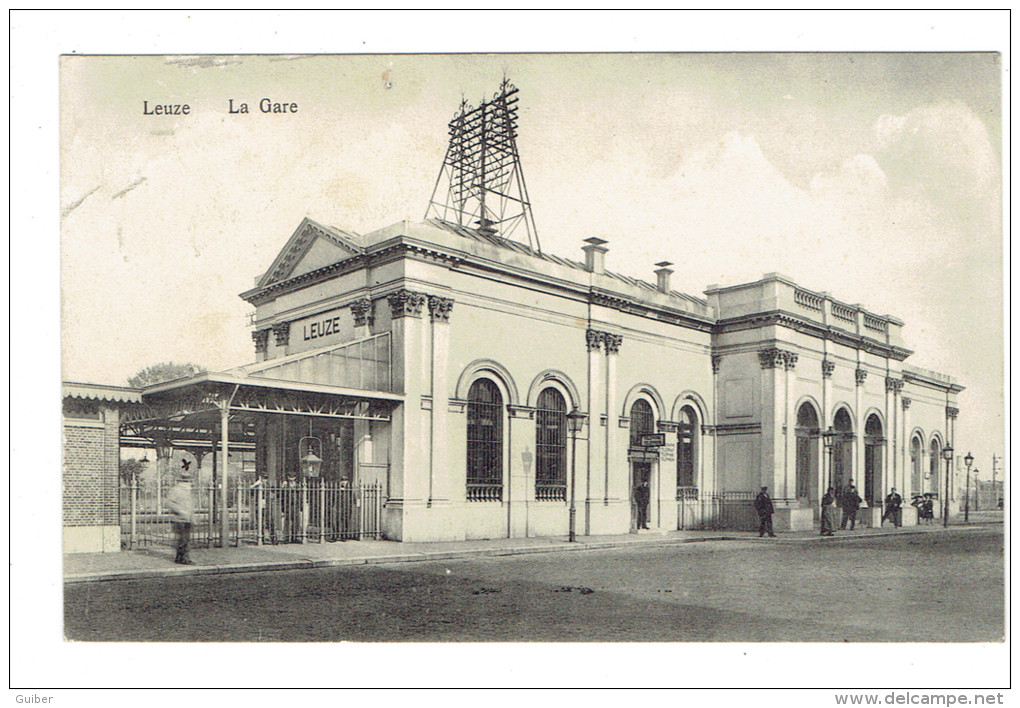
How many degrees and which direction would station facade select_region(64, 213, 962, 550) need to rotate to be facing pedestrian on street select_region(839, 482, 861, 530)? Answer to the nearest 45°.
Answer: approximately 90° to its left

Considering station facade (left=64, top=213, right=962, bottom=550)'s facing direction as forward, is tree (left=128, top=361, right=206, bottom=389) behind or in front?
behind

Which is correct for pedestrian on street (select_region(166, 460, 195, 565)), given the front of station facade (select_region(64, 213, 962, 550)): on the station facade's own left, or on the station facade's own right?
on the station facade's own right

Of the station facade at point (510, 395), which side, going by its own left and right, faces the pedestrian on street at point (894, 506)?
left

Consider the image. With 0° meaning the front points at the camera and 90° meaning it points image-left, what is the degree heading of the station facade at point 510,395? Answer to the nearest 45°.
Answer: approximately 315°

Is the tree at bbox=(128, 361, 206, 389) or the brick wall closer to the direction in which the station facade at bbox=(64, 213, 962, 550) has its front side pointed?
the brick wall
